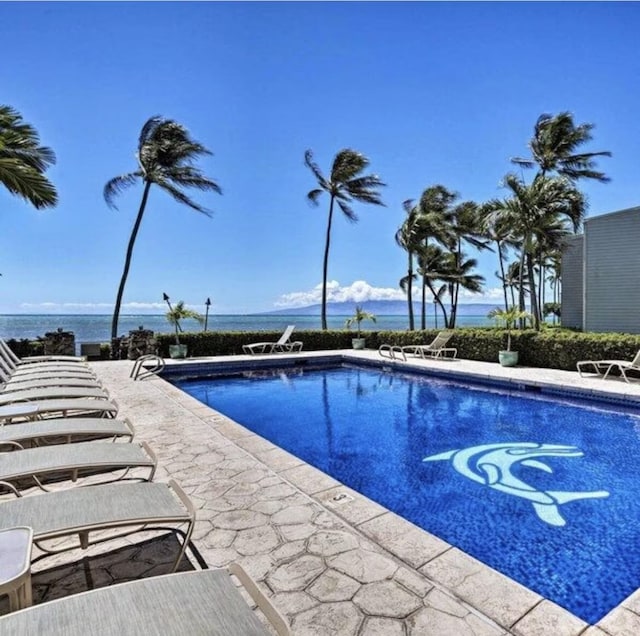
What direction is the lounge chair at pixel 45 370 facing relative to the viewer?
to the viewer's right

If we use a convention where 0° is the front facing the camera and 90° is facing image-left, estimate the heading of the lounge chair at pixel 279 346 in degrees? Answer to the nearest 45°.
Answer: approximately 90°

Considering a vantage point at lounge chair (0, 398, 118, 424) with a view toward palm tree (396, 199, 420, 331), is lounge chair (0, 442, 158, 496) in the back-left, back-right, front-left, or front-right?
back-right

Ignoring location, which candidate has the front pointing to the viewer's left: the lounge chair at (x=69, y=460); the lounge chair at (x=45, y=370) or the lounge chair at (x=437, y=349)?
the lounge chair at (x=437, y=349)

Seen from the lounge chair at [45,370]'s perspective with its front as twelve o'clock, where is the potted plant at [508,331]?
The potted plant is roughly at 12 o'clock from the lounge chair.

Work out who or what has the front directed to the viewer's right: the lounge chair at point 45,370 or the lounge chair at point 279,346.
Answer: the lounge chair at point 45,370

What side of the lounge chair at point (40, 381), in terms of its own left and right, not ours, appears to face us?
right

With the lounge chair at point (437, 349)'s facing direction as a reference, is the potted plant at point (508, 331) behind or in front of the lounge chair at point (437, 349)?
behind

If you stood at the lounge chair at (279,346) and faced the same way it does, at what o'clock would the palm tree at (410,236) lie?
The palm tree is roughly at 5 o'clock from the lounge chair.

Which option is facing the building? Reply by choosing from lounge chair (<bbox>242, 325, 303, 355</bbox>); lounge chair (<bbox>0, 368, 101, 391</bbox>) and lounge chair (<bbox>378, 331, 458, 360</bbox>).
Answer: lounge chair (<bbox>0, 368, 101, 391</bbox>)

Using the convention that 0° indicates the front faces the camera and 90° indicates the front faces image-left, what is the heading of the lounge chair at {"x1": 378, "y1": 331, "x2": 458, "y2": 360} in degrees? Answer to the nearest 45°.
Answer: approximately 90°

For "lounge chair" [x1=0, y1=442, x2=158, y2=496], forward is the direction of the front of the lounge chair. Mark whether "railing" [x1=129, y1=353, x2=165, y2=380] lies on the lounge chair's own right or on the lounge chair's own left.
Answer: on the lounge chair's own left

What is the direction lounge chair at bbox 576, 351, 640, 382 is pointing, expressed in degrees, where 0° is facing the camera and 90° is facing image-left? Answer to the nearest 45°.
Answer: approximately 90°
